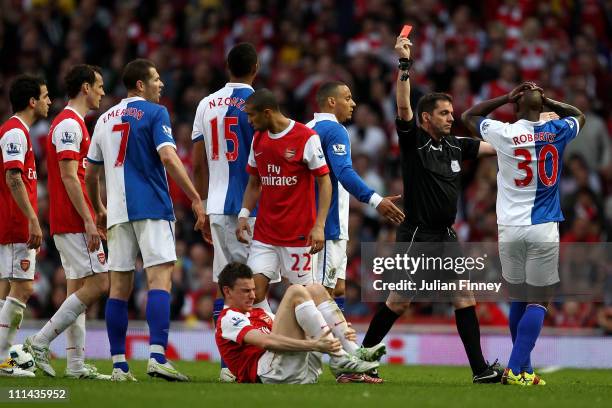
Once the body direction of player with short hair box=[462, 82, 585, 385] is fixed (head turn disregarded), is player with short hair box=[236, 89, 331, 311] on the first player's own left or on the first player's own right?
on the first player's own left

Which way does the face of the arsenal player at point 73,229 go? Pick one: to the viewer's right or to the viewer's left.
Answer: to the viewer's right

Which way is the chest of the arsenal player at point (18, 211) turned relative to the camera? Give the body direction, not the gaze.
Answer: to the viewer's right

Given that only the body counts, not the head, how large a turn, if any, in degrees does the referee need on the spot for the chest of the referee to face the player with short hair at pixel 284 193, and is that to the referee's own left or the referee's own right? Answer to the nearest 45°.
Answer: approximately 90° to the referee's own right

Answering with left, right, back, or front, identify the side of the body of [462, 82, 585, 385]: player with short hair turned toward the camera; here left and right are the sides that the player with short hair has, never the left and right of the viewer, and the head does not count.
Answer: back

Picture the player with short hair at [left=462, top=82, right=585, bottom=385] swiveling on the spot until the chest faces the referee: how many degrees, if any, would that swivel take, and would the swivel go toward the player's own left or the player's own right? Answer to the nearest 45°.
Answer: approximately 90° to the player's own left

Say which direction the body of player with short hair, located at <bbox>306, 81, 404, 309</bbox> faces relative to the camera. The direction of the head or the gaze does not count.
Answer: to the viewer's right

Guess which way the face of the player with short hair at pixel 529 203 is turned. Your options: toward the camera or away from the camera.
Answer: away from the camera

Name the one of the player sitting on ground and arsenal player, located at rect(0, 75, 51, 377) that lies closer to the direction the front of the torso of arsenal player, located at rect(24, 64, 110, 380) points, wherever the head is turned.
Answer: the player sitting on ground

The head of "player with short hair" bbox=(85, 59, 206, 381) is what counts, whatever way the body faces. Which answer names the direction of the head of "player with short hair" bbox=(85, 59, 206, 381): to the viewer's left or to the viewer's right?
to the viewer's right

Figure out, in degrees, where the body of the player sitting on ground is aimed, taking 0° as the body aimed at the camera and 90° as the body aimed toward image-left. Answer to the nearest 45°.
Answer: approximately 270°
